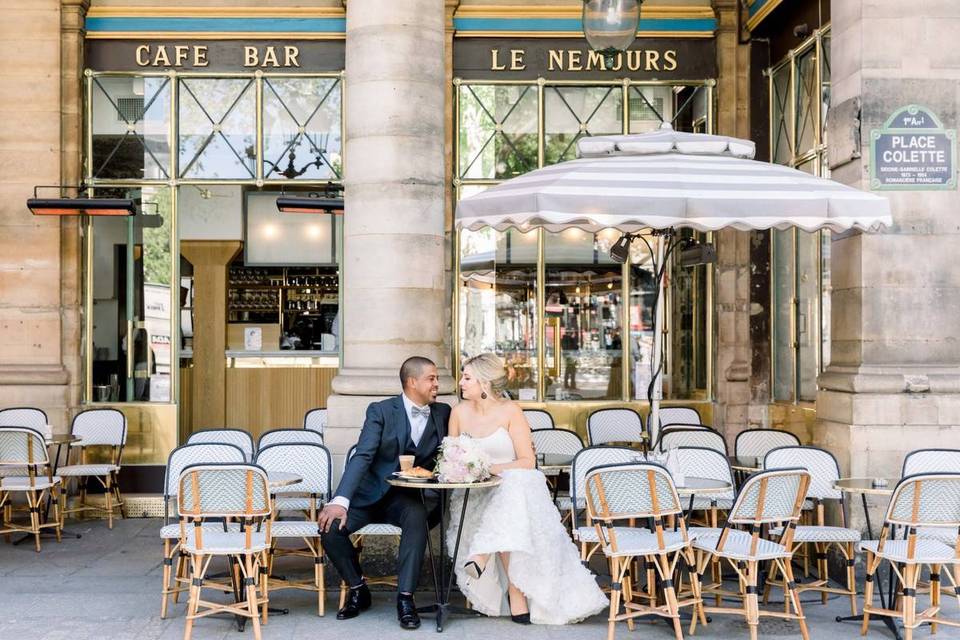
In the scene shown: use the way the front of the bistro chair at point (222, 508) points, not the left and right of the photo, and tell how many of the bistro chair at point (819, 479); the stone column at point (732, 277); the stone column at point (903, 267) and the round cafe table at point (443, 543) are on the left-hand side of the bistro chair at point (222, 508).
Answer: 0

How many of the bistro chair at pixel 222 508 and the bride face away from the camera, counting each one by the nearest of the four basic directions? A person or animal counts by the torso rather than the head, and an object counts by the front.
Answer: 1

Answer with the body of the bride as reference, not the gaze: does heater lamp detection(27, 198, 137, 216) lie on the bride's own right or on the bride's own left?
on the bride's own right

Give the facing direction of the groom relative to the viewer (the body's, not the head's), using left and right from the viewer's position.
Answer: facing the viewer and to the right of the viewer

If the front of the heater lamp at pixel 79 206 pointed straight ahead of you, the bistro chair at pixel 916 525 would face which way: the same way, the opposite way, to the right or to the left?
the opposite way

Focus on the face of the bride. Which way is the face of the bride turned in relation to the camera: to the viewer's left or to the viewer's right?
to the viewer's left

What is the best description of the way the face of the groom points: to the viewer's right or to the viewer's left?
to the viewer's right

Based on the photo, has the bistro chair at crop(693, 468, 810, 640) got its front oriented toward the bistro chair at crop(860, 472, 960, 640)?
no

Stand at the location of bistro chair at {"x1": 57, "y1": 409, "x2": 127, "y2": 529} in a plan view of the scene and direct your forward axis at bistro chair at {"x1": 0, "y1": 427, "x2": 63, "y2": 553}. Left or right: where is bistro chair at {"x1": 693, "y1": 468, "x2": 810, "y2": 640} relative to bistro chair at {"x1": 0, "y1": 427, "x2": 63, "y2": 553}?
left

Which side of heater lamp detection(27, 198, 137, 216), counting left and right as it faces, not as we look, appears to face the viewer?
front

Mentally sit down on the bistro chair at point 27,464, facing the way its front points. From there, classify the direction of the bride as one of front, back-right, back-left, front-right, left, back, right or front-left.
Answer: right

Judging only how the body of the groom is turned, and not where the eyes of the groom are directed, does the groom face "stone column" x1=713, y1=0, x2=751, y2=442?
no

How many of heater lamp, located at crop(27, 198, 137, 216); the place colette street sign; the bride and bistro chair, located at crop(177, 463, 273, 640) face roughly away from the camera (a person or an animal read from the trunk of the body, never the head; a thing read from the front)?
1

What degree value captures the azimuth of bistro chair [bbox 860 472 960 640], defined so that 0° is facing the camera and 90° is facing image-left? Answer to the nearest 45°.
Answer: approximately 135°

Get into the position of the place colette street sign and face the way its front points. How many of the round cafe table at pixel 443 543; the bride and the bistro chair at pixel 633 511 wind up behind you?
0

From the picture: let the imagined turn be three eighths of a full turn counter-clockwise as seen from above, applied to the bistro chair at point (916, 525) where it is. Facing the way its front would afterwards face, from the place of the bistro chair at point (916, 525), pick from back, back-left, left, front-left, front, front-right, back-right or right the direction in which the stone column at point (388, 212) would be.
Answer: right

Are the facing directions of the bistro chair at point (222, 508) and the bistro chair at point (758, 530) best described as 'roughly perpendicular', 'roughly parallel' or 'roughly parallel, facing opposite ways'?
roughly parallel
